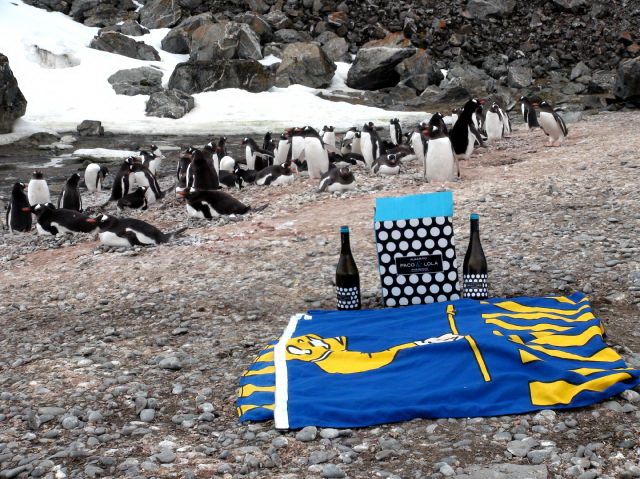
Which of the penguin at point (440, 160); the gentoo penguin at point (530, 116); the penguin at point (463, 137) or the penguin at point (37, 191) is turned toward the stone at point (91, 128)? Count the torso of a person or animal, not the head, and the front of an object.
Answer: the gentoo penguin

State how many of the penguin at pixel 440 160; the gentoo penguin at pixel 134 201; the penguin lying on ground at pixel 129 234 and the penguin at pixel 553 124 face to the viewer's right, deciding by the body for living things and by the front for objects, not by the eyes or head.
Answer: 1

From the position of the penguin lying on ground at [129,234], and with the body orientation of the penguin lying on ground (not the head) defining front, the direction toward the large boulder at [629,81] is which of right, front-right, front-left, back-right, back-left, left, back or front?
back-right

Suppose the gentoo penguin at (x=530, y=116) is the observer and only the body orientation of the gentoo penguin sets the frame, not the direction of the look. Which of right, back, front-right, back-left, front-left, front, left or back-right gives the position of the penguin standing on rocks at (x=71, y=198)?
front-left

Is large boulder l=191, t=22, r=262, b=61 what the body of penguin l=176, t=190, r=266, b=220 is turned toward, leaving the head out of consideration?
no

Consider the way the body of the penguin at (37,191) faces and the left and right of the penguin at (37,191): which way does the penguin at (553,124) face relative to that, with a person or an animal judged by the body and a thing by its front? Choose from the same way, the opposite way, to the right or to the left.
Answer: to the right

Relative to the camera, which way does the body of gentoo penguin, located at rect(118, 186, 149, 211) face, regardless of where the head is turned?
to the viewer's right

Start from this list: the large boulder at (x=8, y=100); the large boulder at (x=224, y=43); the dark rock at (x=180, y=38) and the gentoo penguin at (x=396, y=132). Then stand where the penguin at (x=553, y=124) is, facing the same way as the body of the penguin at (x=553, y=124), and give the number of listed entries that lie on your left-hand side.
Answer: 0

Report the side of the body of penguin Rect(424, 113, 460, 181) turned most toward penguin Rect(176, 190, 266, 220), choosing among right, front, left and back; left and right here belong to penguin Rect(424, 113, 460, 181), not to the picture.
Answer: right

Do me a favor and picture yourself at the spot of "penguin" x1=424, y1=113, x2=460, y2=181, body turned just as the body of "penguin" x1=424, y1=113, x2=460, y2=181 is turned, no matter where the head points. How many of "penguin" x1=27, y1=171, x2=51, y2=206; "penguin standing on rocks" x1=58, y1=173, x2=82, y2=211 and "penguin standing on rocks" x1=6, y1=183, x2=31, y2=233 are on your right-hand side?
3

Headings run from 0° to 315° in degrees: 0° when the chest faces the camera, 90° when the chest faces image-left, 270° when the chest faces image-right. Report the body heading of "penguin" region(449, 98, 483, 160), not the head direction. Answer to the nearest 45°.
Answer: approximately 225°

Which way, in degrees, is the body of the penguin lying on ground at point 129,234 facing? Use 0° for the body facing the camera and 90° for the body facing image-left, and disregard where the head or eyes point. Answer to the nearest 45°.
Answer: approximately 90°

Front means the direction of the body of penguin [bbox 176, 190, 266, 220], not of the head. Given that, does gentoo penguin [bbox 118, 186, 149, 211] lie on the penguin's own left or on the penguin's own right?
on the penguin's own right

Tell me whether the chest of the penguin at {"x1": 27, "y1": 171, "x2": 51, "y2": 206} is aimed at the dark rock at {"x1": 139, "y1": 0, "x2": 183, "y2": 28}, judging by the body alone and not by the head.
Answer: no

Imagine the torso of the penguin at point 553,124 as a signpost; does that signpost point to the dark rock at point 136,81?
no
